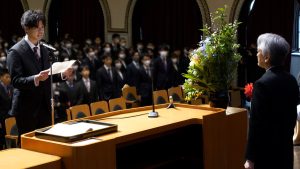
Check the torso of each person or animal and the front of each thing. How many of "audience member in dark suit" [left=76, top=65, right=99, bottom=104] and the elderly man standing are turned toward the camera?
1

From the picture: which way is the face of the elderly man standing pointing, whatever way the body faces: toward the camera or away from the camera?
away from the camera

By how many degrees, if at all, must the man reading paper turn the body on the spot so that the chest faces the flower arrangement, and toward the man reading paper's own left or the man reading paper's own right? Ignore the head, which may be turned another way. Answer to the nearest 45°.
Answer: approximately 45° to the man reading paper's own left

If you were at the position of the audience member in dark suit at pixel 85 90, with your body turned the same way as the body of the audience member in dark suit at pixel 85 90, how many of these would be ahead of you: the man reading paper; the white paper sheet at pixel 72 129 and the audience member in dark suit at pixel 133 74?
2

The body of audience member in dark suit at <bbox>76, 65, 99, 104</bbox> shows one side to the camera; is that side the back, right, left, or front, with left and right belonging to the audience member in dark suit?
front

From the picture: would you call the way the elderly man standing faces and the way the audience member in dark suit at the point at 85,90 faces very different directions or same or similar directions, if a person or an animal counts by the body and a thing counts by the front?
very different directions

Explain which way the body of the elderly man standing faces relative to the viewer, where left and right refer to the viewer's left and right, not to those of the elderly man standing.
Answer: facing away from the viewer and to the left of the viewer

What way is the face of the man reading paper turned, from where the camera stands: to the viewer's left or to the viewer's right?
to the viewer's right

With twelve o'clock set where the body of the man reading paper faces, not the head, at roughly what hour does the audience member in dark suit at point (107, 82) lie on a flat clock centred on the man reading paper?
The audience member in dark suit is roughly at 8 o'clock from the man reading paper.

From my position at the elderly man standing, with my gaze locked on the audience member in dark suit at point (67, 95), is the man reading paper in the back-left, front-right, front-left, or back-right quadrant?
front-left

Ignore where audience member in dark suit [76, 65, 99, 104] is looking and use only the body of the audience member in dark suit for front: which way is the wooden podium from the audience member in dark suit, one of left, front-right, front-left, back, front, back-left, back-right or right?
front

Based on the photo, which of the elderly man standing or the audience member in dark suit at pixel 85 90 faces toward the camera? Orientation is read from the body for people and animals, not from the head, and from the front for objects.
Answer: the audience member in dark suit

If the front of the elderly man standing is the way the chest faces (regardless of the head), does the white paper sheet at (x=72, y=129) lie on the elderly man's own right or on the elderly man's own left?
on the elderly man's own left

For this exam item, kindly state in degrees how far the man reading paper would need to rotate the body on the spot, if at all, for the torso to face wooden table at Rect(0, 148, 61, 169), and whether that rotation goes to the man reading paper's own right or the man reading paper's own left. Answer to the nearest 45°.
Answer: approximately 45° to the man reading paper's own right
